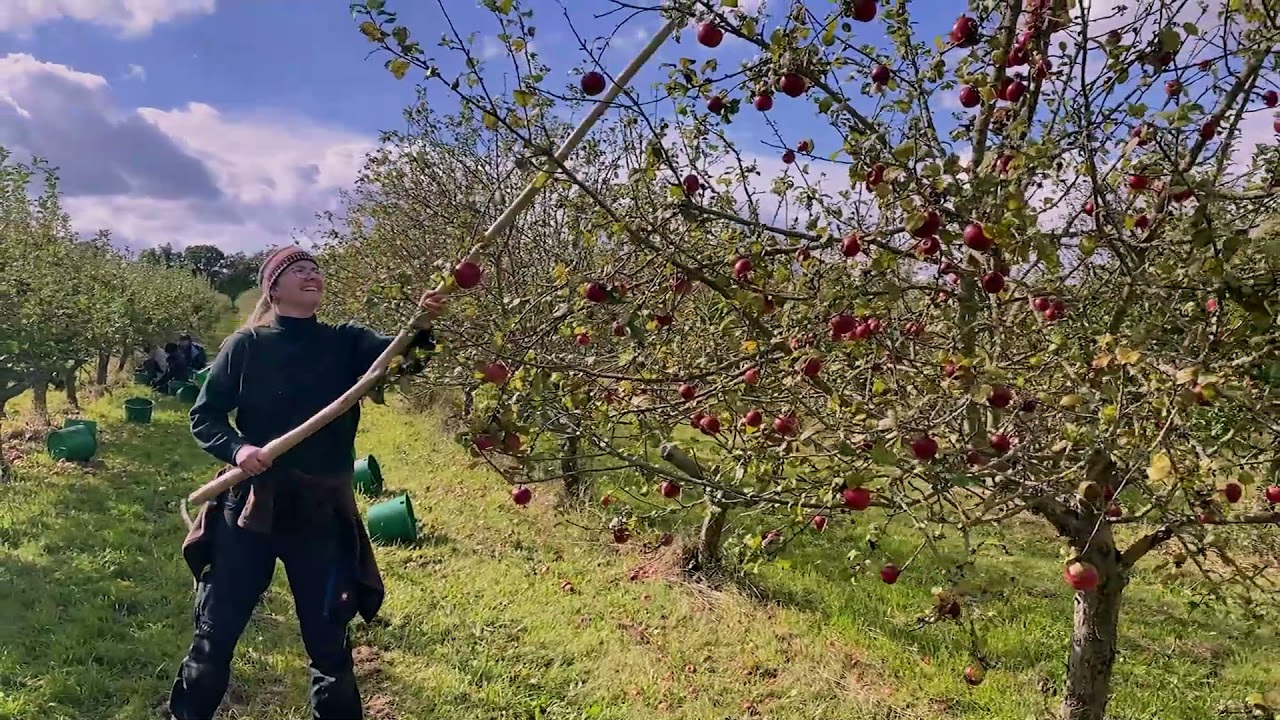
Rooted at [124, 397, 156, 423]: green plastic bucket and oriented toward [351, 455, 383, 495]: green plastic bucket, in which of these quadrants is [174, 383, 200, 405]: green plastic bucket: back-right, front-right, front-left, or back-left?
back-left
